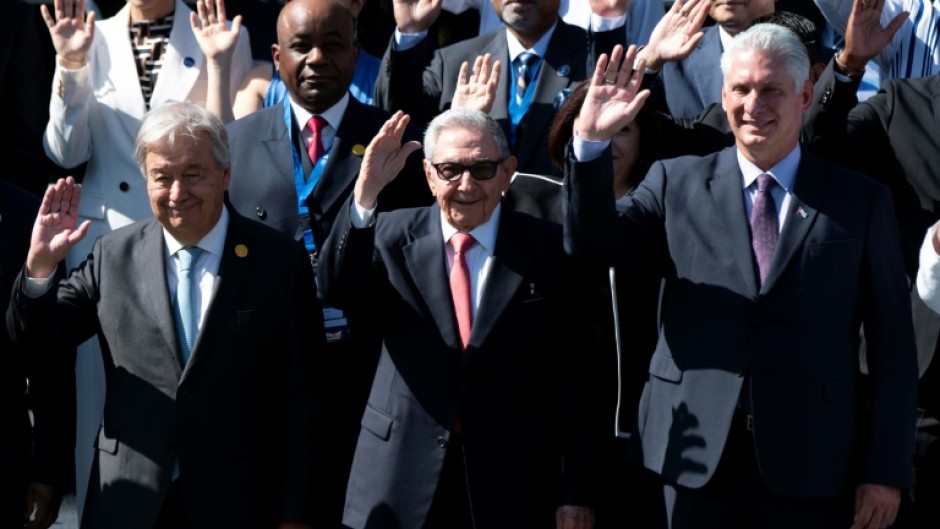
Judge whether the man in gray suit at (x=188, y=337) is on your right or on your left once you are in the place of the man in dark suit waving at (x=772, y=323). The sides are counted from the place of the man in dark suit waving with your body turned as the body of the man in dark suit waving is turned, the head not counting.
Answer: on your right

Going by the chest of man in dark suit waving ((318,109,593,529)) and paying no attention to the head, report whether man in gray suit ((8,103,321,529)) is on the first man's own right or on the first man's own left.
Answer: on the first man's own right

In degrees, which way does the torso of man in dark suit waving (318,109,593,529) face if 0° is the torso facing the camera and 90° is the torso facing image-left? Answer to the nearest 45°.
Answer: approximately 0°

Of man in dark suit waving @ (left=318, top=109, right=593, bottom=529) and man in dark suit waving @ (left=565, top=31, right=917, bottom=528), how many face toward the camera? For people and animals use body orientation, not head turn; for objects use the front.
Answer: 2

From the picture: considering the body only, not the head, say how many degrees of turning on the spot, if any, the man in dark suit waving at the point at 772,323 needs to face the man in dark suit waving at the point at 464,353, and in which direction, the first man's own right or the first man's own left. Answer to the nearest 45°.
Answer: approximately 90° to the first man's own right
